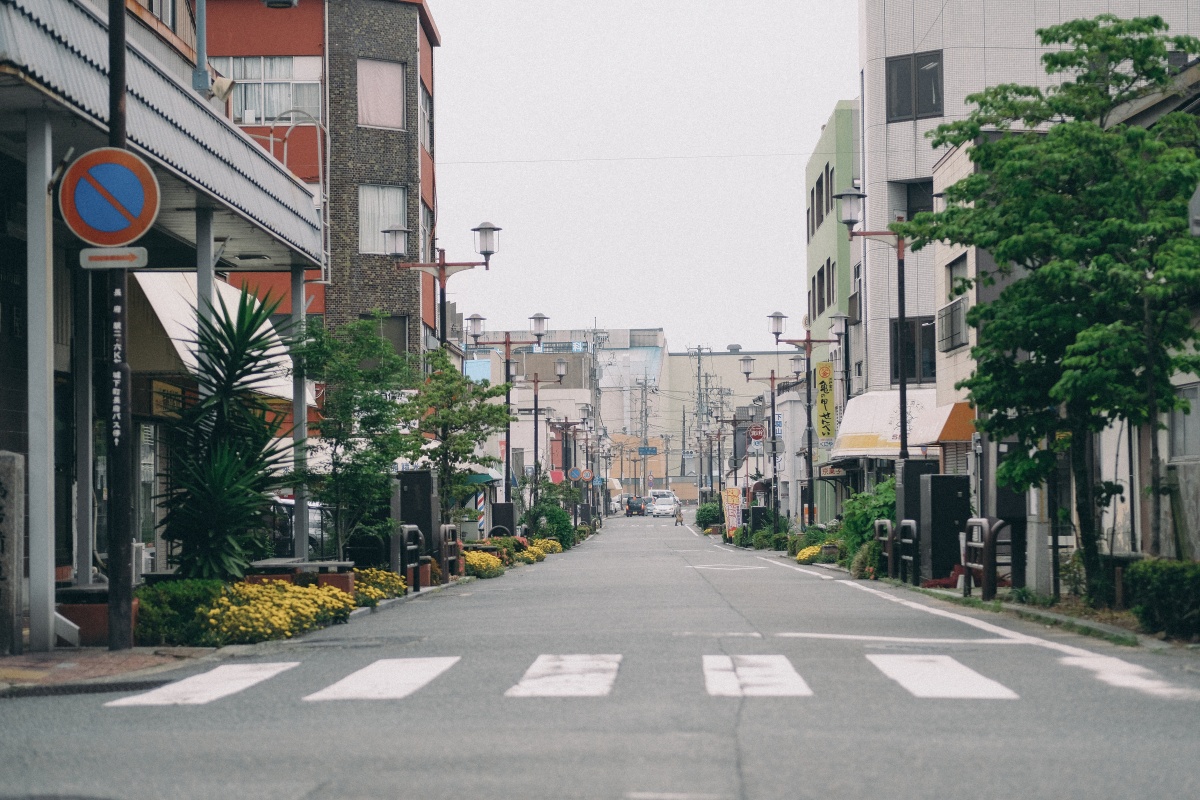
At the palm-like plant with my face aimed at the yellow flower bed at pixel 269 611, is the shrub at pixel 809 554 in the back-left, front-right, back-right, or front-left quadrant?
back-left

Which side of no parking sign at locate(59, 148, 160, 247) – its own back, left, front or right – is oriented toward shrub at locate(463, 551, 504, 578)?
back

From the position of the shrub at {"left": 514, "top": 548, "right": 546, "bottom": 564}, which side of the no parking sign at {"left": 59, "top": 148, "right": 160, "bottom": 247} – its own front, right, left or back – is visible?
back

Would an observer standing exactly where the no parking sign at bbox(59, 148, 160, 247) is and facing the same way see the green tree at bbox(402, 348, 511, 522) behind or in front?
behind

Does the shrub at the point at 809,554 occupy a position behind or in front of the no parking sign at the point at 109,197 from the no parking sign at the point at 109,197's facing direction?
behind

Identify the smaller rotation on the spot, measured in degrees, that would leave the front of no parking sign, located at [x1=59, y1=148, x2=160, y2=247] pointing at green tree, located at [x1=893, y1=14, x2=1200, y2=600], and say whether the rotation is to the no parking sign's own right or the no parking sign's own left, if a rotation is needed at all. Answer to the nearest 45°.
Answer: approximately 90° to the no parking sign's own left

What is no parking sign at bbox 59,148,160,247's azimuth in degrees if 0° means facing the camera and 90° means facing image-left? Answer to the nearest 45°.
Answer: approximately 0°

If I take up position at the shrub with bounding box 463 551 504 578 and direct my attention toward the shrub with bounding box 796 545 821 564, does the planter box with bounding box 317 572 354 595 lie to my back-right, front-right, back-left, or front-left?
back-right
